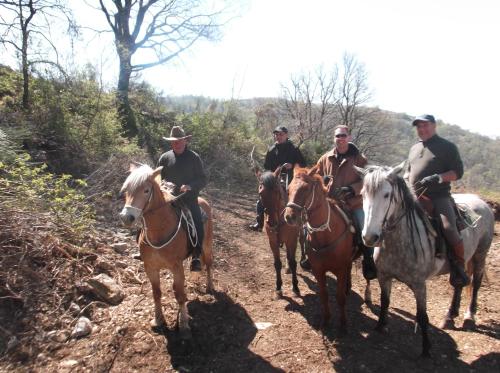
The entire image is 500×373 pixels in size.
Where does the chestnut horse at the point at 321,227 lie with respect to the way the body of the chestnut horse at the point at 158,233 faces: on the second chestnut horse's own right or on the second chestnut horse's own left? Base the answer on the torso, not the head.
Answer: on the second chestnut horse's own left

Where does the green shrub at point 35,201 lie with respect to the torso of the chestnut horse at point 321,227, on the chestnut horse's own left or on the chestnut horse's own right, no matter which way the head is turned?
on the chestnut horse's own right

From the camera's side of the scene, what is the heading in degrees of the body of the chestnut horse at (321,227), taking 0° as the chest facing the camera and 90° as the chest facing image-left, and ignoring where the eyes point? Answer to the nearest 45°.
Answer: approximately 45°

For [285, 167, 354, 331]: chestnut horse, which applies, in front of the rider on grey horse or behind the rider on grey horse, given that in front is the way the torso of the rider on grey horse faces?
in front

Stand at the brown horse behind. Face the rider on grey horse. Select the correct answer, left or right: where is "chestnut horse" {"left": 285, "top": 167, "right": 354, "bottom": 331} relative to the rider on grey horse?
right

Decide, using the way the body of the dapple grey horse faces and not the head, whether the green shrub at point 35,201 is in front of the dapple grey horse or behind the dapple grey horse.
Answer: in front

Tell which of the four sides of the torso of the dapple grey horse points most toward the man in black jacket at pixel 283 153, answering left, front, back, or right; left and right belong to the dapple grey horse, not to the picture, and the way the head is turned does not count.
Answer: right

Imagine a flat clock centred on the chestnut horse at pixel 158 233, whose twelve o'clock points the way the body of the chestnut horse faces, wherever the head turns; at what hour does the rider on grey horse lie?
The rider on grey horse is roughly at 8 o'clock from the chestnut horse.

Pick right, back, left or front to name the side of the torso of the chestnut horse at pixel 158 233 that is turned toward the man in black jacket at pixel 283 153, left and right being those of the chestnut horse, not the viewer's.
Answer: back

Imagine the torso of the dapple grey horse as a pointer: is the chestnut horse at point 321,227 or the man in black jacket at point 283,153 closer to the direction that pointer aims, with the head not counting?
the chestnut horse
